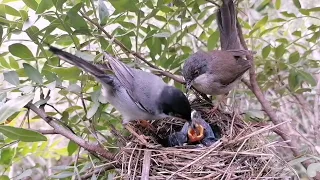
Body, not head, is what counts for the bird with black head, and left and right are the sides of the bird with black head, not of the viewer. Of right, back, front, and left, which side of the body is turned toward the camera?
right

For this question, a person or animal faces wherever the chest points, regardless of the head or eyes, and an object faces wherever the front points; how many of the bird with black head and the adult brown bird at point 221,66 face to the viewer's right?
1

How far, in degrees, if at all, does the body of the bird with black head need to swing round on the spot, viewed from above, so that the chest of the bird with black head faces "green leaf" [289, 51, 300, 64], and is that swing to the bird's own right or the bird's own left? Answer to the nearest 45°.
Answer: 0° — it already faces it

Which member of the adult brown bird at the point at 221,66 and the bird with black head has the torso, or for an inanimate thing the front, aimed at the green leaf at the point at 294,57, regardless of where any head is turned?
the bird with black head

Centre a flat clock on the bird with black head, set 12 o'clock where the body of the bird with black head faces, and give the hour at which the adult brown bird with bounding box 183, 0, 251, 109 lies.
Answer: The adult brown bird is roughly at 11 o'clock from the bird with black head.

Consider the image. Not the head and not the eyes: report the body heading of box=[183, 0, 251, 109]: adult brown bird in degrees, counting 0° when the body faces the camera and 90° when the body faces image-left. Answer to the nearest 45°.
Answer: approximately 45°
